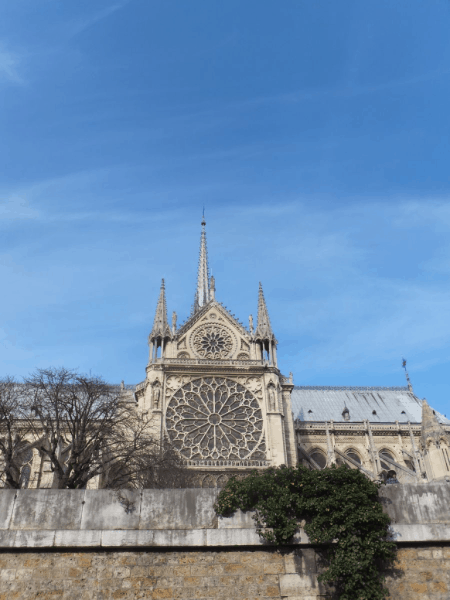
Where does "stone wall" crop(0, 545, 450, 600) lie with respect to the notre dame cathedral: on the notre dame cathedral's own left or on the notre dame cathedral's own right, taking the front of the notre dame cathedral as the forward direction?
on the notre dame cathedral's own left

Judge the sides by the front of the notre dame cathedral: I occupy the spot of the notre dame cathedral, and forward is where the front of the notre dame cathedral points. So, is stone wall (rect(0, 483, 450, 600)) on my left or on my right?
on my left

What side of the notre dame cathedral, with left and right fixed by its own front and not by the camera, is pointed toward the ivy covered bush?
left

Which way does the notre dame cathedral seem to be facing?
to the viewer's left
